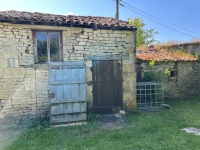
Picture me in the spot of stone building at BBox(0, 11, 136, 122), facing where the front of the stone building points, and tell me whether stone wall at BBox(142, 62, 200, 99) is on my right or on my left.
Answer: on my left

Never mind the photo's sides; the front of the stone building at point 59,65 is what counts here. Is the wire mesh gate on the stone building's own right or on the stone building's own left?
on the stone building's own left

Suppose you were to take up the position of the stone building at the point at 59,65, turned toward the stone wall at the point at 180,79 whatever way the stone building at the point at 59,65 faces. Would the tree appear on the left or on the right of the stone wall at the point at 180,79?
left

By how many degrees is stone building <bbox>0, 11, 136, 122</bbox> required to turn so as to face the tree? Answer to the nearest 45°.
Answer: approximately 135° to its left

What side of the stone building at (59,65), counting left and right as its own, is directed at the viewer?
front

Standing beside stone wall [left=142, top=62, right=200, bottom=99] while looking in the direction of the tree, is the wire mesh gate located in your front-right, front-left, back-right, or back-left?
back-left
